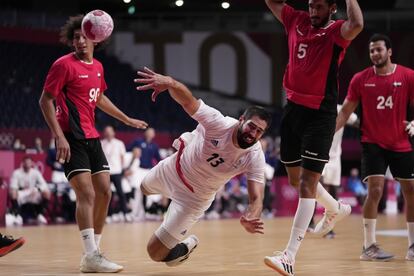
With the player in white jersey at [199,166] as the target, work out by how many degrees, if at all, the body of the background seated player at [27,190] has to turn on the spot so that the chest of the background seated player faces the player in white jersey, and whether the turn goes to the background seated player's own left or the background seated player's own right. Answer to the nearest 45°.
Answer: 0° — they already face them

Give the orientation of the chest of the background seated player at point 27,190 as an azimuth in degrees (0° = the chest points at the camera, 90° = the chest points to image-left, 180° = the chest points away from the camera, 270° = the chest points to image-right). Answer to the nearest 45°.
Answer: approximately 0°

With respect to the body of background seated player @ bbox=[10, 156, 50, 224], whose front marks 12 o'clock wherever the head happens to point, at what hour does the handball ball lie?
The handball ball is roughly at 12 o'clock from the background seated player.
